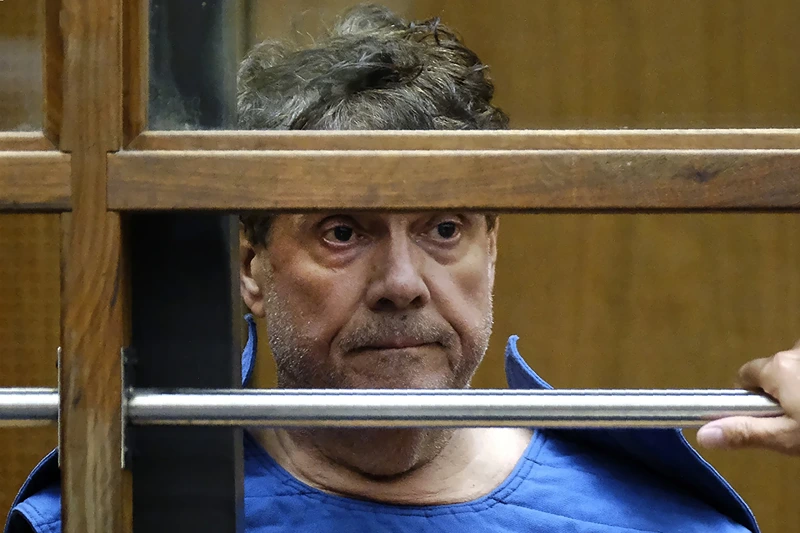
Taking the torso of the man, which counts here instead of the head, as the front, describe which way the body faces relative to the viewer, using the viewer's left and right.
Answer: facing the viewer
